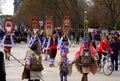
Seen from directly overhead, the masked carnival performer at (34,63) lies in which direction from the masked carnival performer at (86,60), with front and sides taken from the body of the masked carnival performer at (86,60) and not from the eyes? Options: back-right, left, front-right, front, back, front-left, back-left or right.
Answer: front-right

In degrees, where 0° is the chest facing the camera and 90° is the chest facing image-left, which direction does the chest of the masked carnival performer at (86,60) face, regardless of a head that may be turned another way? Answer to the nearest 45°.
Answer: approximately 0°
